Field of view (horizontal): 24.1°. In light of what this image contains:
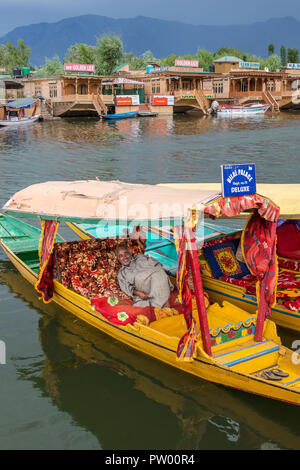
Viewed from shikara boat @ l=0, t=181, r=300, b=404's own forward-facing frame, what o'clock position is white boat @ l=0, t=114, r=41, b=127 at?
The white boat is roughly at 7 o'clock from the shikara boat.

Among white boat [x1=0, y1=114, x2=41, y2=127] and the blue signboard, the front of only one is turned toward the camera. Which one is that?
the blue signboard

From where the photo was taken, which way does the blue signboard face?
toward the camera

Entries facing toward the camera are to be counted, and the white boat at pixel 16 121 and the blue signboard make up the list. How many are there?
1

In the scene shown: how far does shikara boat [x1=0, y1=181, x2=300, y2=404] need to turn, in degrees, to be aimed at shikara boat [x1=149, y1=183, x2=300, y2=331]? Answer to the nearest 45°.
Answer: approximately 90° to its left

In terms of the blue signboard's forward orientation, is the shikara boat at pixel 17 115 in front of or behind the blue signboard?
behind
